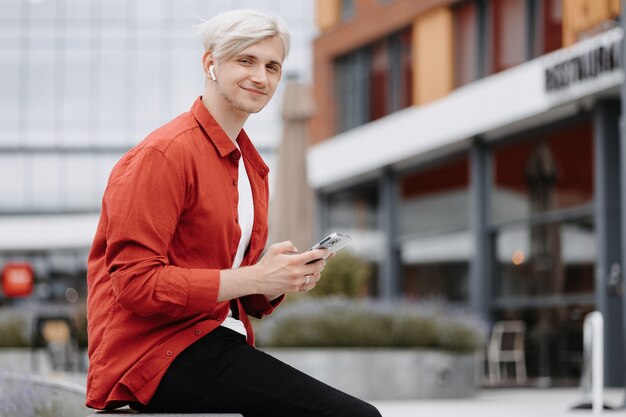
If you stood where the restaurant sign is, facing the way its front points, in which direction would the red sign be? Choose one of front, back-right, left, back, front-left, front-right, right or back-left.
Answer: front-right

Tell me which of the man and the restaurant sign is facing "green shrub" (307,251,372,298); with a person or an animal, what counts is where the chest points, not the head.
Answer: the restaurant sign

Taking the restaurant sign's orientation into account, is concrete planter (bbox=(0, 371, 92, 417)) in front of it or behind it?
in front

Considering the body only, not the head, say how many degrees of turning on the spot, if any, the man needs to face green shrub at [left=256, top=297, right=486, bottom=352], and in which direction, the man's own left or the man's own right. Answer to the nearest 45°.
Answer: approximately 135° to the man's own left

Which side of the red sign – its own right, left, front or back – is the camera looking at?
front

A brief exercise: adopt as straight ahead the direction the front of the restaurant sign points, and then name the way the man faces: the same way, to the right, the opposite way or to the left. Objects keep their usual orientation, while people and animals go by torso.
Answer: to the left

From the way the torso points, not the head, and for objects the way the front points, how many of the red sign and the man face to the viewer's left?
0

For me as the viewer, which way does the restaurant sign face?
facing the viewer and to the left of the viewer

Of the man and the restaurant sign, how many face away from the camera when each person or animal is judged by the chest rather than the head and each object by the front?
0

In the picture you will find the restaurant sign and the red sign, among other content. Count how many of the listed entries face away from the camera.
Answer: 0

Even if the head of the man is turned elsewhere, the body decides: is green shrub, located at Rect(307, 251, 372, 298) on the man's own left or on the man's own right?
on the man's own left

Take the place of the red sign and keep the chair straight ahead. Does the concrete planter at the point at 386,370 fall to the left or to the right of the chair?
right

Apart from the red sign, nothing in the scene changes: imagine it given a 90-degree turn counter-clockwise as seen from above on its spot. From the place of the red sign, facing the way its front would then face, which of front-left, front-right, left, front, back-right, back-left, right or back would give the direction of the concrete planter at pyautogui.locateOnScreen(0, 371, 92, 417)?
right

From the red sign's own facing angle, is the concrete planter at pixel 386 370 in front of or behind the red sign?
in front
